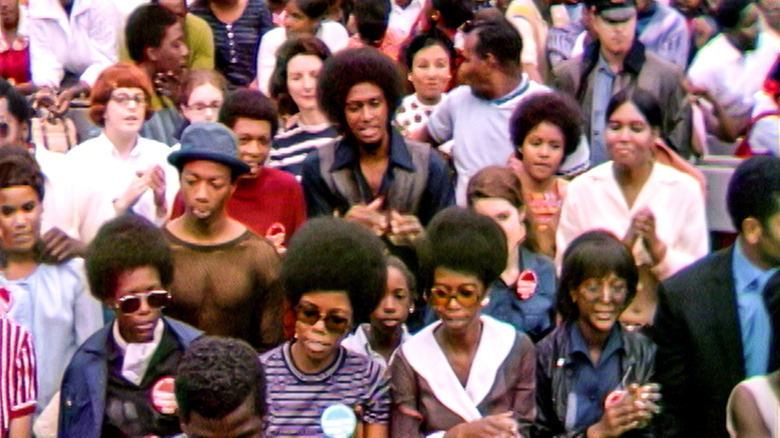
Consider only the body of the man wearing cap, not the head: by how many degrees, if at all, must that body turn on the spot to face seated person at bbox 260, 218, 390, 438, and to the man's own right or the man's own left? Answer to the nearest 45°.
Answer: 0° — they already face them

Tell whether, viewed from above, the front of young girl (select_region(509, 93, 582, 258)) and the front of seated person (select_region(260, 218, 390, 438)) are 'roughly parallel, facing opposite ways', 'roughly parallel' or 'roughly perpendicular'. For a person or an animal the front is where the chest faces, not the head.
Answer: roughly parallel

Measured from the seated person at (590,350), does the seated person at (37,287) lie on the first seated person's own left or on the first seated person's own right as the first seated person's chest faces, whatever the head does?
on the first seated person's own right

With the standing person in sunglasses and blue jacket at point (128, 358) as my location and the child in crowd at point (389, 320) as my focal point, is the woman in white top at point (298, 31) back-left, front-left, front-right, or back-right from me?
front-left

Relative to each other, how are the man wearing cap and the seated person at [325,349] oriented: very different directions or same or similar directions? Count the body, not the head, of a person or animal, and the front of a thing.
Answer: same or similar directions

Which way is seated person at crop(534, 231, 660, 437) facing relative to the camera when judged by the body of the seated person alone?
toward the camera

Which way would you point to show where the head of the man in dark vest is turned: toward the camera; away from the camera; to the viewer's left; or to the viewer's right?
toward the camera

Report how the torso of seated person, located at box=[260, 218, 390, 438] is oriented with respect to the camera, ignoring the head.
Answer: toward the camera

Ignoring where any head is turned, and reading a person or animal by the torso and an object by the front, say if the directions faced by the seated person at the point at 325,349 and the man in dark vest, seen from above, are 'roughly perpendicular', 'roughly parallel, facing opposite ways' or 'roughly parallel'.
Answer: roughly parallel

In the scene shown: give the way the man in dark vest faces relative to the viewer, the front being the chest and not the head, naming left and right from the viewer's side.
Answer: facing the viewer

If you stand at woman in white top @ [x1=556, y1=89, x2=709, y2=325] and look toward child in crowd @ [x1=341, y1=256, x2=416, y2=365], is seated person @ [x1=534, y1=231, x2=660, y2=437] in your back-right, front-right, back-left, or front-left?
front-left

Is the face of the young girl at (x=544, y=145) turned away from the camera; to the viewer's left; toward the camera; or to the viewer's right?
toward the camera

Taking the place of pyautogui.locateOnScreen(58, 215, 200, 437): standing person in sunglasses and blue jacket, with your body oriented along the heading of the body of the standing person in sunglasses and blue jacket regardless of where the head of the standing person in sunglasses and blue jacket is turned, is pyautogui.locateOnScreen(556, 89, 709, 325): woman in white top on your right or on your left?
on your left
